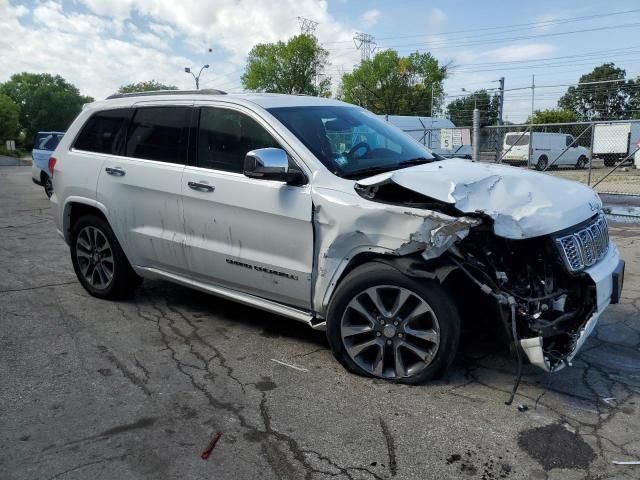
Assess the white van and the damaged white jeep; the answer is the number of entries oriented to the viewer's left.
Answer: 0

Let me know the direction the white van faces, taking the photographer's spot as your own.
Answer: facing away from the viewer and to the right of the viewer

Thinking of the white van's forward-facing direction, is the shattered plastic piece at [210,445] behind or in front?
behind

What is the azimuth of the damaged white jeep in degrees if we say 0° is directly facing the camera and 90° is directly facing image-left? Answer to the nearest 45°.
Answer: approximately 315°

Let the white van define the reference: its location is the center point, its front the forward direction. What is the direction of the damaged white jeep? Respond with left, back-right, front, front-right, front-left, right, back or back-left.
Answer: back-right

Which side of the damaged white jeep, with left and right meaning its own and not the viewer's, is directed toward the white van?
left

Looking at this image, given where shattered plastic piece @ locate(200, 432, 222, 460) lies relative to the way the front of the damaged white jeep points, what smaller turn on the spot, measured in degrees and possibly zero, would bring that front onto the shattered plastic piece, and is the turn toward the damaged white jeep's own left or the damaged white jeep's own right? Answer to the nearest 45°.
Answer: approximately 90° to the damaged white jeep's own right

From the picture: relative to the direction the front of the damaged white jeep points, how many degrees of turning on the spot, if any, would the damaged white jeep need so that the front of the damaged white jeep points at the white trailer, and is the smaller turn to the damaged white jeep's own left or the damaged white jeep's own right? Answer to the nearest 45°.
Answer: approximately 90° to the damaged white jeep's own left
